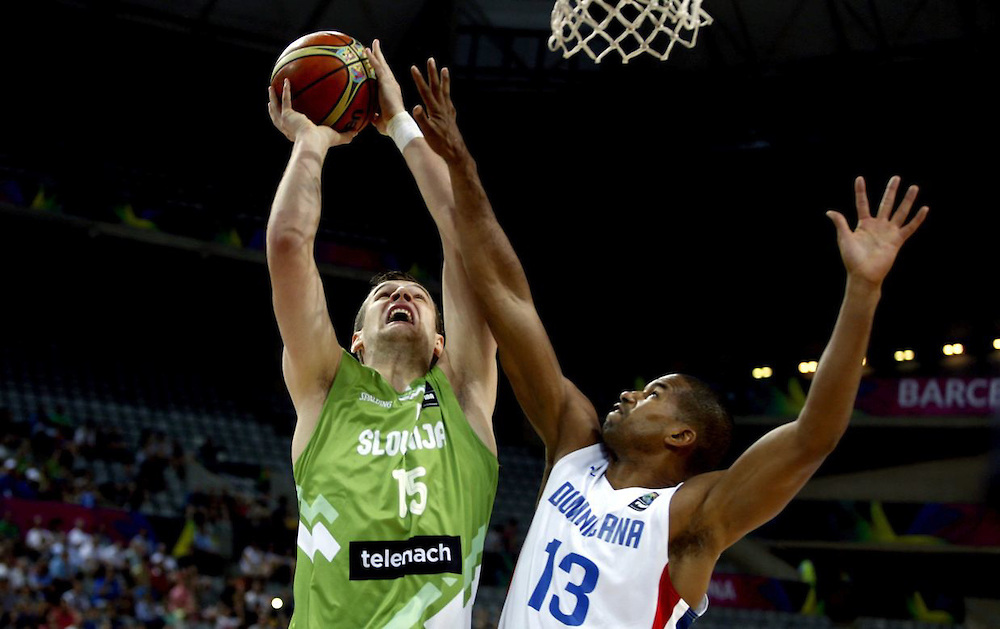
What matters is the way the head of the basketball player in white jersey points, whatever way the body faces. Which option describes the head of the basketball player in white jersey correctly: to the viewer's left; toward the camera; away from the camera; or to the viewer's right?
to the viewer's left

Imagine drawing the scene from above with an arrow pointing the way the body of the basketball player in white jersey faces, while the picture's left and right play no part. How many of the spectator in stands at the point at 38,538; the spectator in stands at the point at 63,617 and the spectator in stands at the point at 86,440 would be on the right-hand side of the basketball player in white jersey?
3

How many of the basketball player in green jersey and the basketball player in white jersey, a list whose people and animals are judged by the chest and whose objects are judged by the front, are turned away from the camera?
0

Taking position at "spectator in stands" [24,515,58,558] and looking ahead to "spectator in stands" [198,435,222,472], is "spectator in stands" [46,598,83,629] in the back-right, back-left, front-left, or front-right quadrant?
back-right

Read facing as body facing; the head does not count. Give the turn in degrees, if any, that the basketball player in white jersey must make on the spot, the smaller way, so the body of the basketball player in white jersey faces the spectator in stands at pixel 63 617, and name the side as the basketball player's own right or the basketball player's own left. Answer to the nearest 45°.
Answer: approximately 90° to the basketball player's own right

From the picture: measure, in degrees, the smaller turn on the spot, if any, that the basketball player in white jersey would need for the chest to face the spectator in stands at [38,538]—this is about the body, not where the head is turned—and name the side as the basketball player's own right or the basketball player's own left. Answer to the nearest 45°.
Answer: approximately 90° to the basketball player's own right

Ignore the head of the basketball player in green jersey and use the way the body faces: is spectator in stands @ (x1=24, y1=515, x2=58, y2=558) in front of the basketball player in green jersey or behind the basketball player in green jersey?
behind

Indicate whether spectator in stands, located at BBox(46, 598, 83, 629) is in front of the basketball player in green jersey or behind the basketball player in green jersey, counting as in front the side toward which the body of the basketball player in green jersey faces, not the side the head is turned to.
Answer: behind

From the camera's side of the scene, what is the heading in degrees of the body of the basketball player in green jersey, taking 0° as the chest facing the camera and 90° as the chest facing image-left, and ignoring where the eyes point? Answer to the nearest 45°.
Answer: approximately 0°

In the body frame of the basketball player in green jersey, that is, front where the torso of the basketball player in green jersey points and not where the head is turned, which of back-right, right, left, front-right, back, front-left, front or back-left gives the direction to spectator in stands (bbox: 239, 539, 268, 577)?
back
